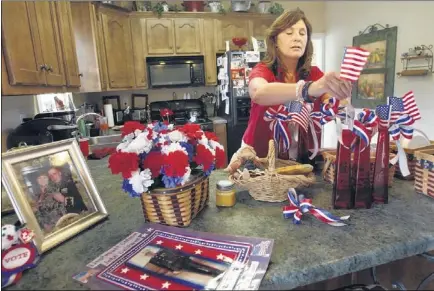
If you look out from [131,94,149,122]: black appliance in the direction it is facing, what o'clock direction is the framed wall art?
The framed wall art is roughly at 10 o'clock from the black appliance.

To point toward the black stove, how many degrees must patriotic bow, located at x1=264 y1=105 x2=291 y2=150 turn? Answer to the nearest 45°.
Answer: approximately 135° to its right

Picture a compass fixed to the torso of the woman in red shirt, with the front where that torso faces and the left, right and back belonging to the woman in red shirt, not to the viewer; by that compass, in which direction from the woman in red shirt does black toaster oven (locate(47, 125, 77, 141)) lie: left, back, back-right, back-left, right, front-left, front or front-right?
back-right

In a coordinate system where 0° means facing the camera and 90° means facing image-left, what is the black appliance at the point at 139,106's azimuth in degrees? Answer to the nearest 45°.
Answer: approximately 0°

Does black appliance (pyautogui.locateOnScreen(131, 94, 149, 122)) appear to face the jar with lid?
yes
